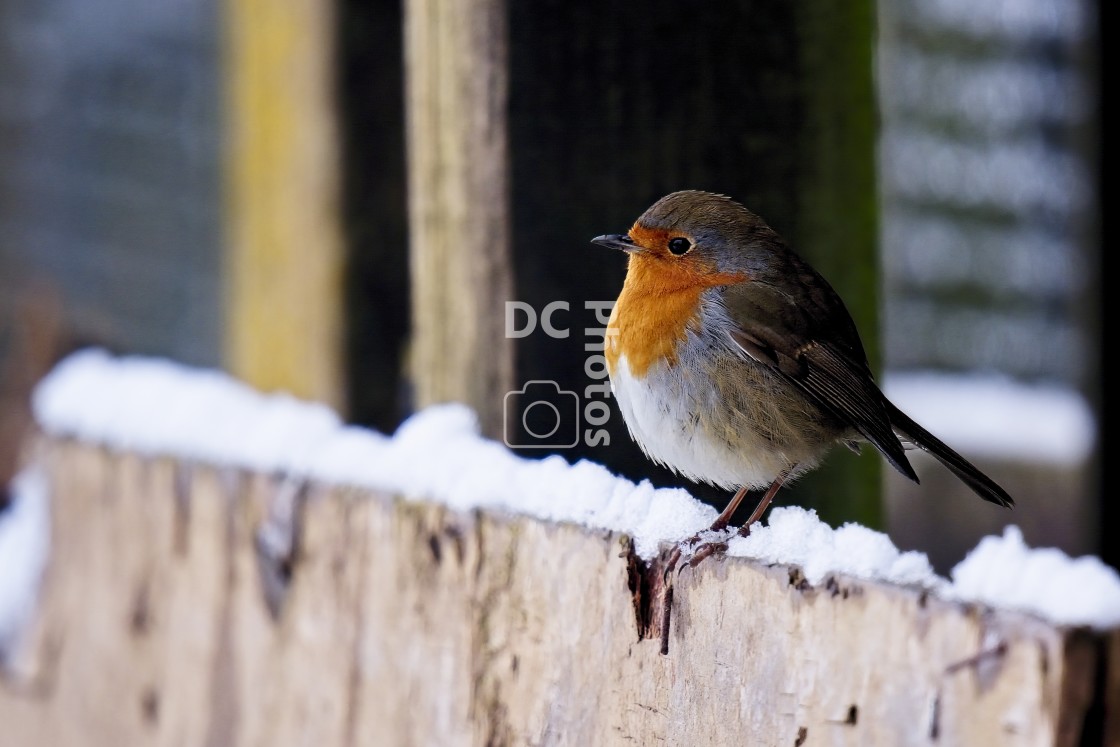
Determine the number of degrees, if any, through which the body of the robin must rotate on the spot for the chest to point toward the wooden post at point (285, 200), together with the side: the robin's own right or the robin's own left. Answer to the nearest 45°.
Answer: approximately 45° to the robin's own right

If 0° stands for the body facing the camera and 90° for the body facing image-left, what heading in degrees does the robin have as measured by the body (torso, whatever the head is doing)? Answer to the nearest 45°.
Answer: approximately 90°
